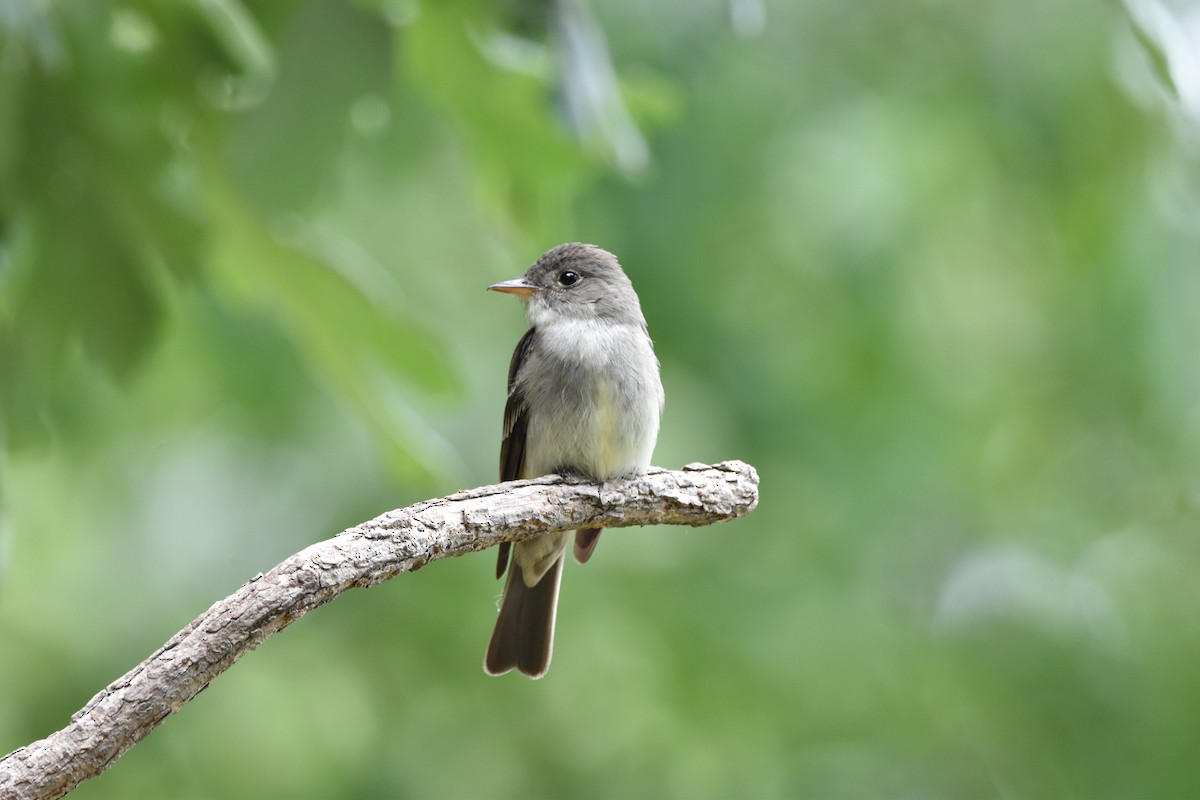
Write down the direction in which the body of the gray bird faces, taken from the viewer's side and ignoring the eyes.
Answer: toward the camera
